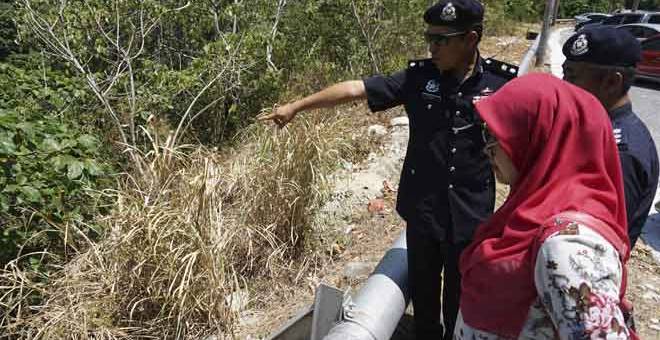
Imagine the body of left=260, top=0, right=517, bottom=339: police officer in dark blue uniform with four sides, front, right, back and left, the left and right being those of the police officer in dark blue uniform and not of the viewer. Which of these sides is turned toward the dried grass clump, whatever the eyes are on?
right

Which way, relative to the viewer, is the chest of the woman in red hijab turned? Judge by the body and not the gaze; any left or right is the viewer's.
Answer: facing to the left of the viewer

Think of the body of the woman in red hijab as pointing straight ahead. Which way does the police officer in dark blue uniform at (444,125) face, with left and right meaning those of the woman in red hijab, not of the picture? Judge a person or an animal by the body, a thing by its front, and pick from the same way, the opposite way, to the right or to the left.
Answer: to the left

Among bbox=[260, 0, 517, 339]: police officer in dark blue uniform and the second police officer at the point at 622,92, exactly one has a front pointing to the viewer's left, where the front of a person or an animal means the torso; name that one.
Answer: the second police officer

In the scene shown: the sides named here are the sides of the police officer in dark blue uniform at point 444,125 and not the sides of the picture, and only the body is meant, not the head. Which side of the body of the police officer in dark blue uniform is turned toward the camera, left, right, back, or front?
front

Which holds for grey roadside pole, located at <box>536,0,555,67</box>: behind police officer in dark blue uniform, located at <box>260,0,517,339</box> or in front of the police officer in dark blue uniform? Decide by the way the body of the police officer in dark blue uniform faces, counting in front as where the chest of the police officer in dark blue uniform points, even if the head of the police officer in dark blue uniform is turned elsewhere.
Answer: behind

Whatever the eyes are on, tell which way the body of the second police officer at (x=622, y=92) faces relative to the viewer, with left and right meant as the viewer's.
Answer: facing to the left of the viewer

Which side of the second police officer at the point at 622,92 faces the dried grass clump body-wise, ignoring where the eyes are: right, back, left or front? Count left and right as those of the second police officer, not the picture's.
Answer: front

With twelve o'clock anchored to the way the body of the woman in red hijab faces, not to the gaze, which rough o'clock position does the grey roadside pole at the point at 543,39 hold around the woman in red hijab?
The grey roadside pole is roughly at 3 o'clock from the woman in red hijab.

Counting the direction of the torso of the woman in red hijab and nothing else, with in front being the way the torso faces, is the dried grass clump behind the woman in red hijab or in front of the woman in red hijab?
in front

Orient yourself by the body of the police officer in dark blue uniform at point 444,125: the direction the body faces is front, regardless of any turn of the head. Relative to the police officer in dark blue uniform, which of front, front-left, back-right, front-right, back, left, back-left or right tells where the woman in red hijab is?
front

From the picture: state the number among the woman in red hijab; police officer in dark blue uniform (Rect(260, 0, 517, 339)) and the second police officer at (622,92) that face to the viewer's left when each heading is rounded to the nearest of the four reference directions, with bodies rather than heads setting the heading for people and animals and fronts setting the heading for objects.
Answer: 2
